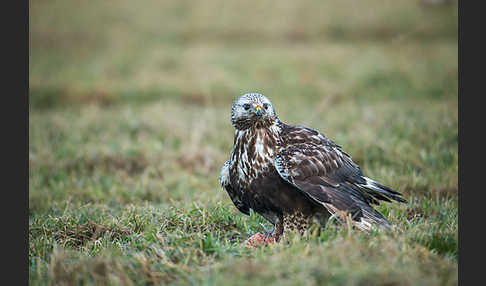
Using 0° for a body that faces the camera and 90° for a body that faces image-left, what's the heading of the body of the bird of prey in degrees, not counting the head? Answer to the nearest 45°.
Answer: approximately 45°
